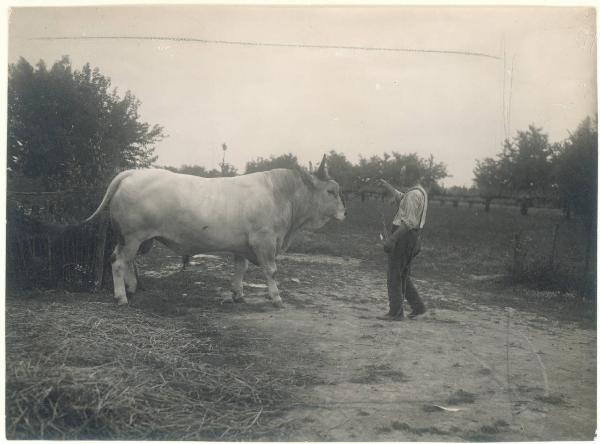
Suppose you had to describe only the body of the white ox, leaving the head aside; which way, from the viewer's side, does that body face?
to the viewer's right

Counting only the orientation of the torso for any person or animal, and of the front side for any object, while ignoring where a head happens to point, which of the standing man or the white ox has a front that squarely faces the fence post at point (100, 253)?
the standing man

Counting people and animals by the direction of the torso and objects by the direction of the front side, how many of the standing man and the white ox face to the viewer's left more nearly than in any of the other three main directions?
1

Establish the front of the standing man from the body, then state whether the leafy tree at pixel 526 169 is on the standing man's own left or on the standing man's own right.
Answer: on the standing man's own right

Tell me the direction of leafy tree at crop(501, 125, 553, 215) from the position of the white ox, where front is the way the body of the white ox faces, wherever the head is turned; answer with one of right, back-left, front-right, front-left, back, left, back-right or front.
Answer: front-left

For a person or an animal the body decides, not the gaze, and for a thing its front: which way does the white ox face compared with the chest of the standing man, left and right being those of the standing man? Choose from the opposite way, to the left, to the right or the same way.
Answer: the opposite way

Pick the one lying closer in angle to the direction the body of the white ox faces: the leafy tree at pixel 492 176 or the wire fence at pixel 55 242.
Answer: the leafy tree

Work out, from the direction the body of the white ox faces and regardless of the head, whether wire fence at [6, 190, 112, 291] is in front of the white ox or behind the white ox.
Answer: behind

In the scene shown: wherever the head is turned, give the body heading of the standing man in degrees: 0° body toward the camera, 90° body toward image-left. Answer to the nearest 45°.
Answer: approximately 90°

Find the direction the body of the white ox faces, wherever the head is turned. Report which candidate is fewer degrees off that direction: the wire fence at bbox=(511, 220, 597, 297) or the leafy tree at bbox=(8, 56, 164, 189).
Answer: the wire fence

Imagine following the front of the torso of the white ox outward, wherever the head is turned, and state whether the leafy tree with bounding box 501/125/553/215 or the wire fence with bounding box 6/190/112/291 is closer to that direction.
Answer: the leafy tree

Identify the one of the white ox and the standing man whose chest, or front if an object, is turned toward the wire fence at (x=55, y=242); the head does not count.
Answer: the standing man

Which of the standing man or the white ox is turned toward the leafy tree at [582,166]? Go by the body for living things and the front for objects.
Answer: the white ox

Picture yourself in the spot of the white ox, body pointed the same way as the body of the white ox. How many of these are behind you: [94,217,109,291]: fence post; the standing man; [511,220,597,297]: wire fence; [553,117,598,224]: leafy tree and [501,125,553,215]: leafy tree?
1

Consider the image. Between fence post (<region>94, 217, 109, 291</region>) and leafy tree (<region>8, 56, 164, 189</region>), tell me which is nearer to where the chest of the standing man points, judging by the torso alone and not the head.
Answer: the fence post

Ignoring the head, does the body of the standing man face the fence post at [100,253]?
yes

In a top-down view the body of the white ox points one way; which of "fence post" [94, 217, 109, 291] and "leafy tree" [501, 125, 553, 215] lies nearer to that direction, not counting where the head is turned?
the leafy tree
